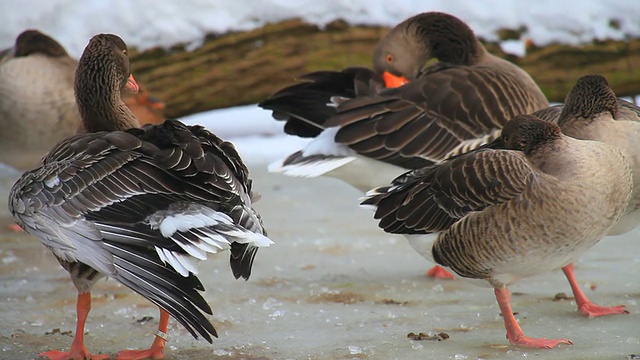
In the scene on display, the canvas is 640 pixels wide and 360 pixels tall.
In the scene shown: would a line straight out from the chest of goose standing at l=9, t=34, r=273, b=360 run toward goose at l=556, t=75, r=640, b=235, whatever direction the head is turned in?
no

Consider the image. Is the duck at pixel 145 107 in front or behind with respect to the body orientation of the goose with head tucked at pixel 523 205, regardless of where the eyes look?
behind

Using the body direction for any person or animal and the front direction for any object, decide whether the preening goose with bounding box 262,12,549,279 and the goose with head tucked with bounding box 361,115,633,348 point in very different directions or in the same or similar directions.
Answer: same or similar directions

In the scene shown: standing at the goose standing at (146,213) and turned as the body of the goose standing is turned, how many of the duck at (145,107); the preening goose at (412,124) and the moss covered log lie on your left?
0

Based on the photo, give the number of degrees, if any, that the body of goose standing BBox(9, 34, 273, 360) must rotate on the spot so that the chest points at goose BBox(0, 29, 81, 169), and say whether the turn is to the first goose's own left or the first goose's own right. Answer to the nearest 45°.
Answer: approximately 45° to the first goose's own right

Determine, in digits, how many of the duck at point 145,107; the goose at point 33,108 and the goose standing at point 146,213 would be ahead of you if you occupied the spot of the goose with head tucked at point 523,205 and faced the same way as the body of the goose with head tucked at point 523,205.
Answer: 0

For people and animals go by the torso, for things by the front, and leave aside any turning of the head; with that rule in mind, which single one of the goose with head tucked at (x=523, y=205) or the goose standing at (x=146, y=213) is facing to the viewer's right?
the goose with head tucked

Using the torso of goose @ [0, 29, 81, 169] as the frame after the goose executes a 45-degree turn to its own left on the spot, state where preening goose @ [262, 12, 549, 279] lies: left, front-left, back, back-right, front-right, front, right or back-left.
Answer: front

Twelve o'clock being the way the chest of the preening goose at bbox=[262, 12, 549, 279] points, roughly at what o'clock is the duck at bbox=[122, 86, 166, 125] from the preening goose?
The duck is roughly at 7 o'clock from the preening goose.

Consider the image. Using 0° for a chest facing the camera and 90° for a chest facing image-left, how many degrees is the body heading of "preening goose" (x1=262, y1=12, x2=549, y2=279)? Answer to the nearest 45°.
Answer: approximately 270°

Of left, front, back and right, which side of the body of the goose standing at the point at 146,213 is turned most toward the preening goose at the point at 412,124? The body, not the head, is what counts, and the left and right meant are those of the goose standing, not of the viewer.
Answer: right

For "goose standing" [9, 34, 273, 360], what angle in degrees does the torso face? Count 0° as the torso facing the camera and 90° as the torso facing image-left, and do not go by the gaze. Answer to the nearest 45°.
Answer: approximately 135°

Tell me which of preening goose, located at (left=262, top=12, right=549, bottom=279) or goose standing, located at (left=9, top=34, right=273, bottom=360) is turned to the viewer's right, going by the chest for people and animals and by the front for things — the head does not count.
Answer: the preening goose

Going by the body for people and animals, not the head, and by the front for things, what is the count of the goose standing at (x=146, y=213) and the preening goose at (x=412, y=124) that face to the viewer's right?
1

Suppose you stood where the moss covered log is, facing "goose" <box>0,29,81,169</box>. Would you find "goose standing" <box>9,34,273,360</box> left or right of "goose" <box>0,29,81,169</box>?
left

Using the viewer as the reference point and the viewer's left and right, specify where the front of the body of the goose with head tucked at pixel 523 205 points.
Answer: facing to the right of the viewer
